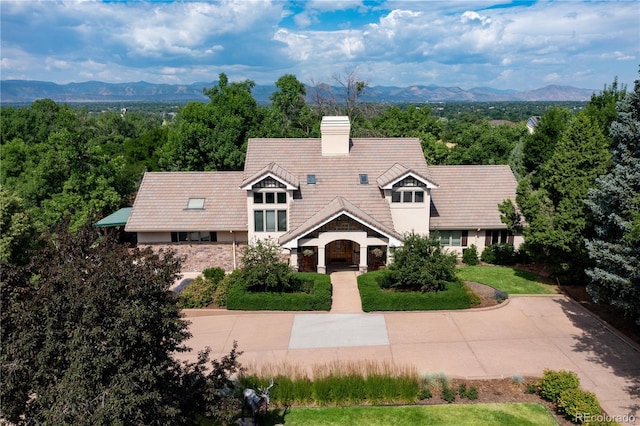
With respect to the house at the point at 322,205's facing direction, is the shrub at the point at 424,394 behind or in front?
in front

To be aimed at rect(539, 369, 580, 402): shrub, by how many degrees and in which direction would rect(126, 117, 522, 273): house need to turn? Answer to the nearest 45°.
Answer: approximately 45° to its left

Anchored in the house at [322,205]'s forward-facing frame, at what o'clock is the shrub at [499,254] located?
The shrub is roughly at 9 o'clock from the house.

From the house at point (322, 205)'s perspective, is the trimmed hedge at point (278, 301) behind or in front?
in front

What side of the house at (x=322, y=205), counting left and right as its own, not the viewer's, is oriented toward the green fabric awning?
right

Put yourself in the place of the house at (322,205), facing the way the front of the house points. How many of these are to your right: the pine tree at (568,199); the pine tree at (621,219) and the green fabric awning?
1

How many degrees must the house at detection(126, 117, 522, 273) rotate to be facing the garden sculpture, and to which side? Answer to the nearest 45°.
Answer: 0° — it already faces it

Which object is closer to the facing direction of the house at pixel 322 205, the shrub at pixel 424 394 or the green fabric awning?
the shrub

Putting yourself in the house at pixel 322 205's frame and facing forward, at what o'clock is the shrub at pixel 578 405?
The shrub is roughly at 11 o'clock from the house.

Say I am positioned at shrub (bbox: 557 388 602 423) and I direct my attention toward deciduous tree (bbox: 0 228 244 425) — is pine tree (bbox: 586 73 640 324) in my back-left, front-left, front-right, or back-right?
back-right

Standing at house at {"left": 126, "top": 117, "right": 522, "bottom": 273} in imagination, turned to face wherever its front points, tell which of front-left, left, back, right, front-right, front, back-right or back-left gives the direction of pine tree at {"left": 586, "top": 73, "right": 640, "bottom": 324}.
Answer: front-left

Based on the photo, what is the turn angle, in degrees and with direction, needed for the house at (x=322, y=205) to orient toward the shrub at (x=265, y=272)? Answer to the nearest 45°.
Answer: approximately 45° to its right
